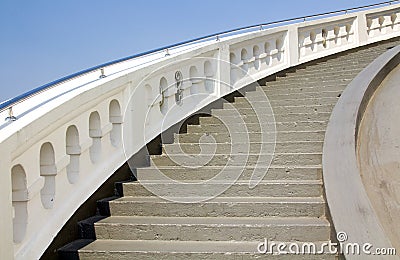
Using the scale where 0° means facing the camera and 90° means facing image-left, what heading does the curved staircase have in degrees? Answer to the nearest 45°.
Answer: approximately 0°
